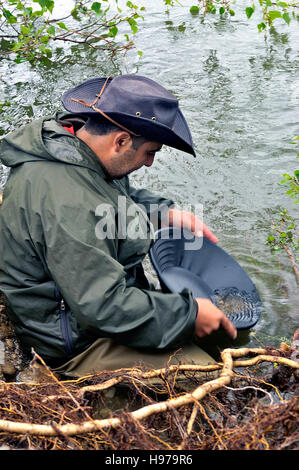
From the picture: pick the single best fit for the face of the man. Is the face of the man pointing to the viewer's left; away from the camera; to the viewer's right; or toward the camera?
to the viewer's right

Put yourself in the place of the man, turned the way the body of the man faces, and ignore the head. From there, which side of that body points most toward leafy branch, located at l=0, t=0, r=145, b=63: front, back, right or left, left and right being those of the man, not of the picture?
left

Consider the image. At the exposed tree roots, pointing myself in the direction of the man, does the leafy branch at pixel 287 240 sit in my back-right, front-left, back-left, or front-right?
front-right

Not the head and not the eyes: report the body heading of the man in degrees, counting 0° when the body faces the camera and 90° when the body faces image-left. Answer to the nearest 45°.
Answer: approximately 270°

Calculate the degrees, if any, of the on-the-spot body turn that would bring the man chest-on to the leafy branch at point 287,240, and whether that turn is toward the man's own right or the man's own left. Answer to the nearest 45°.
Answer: approximately 45° to the man's own left
